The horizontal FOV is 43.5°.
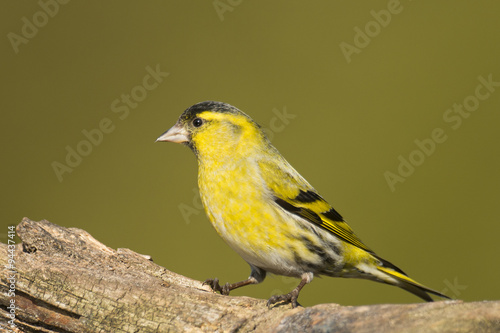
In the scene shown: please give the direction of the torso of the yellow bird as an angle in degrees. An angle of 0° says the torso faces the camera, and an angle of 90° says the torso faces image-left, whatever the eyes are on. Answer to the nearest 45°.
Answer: approximately 90°
